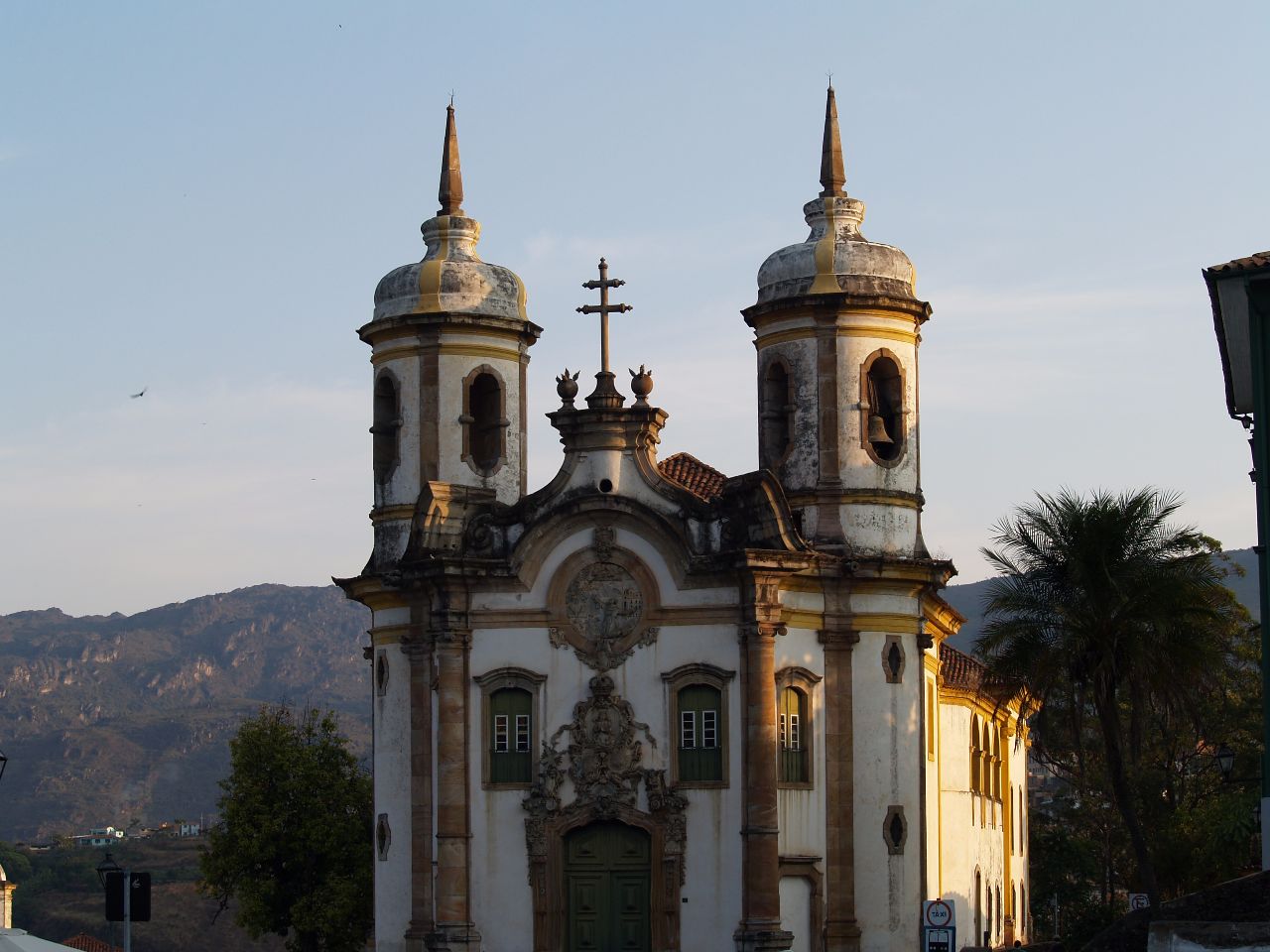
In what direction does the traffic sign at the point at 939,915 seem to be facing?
toward the camera

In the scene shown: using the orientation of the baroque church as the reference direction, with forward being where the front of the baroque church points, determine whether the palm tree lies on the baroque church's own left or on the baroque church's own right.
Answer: on the baroque church's own left

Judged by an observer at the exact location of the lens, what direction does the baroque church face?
facing the viewer

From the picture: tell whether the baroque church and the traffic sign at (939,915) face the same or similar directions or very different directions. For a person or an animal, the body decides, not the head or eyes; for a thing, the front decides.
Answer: same or similar directions

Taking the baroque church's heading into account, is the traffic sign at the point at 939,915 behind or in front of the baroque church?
in front

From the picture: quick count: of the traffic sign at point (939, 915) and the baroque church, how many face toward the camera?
2

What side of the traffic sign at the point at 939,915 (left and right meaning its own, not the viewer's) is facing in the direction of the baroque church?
back

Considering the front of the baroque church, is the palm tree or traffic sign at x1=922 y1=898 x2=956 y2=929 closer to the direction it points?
the traffic sign
